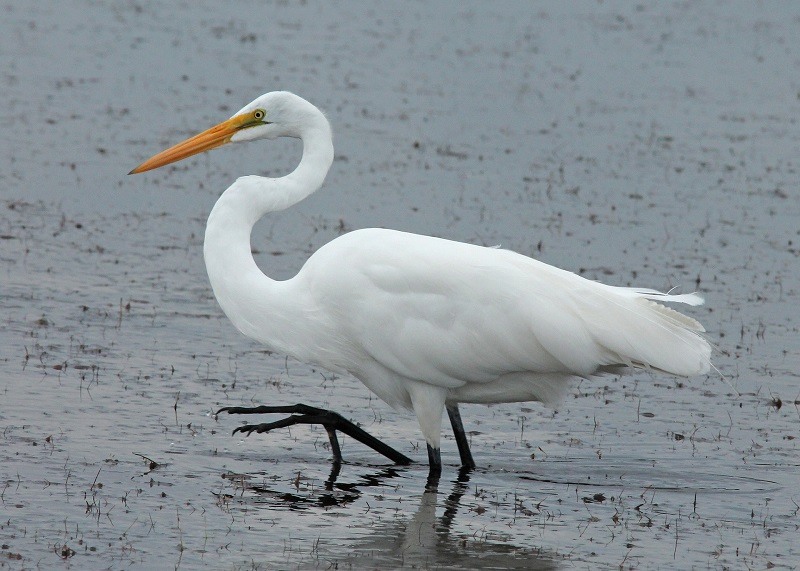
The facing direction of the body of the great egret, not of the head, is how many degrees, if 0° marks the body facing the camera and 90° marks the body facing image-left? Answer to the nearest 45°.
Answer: approximately 90°
